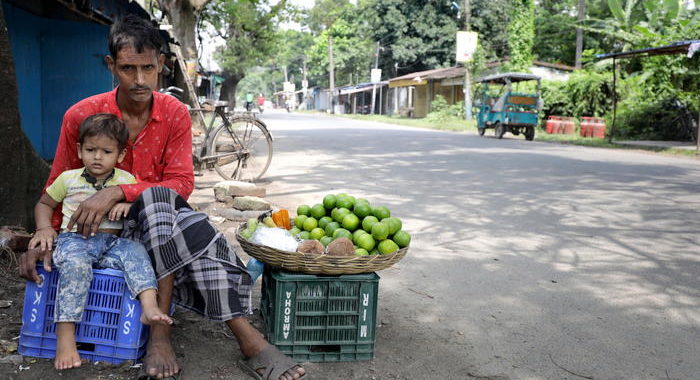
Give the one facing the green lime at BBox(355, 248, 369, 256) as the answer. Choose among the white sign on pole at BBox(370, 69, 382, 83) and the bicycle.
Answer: the white sign on pole

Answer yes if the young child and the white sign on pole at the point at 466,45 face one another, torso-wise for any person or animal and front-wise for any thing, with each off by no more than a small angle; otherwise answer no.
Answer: no

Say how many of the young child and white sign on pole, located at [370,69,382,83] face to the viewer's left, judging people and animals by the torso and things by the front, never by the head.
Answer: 0

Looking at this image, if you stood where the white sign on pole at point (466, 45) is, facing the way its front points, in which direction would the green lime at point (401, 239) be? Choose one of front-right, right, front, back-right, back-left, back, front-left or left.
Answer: front

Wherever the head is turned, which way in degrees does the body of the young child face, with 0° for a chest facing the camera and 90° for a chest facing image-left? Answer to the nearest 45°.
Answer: approximately 0°

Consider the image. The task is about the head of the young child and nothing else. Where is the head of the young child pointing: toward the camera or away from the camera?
toward the camera

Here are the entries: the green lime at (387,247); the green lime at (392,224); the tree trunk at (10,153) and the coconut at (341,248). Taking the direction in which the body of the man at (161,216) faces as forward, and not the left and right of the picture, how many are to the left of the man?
3

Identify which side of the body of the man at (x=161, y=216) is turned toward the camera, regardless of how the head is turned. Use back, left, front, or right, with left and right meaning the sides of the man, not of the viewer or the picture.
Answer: front

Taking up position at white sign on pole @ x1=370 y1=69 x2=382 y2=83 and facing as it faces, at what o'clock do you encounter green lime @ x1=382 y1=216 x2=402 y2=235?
The green lime is roughly at 12 o'clock from the white sign on pole.

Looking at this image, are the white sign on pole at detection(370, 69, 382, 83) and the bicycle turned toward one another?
no

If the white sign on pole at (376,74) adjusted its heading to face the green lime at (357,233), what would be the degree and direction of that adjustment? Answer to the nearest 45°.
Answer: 0° — it already faces it

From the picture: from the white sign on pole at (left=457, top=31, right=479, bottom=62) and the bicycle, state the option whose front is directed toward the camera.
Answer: the white sign on pole

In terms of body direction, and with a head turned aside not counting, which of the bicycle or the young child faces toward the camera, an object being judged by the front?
the young child

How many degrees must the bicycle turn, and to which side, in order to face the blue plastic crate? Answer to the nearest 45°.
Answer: approximately 90° to its left

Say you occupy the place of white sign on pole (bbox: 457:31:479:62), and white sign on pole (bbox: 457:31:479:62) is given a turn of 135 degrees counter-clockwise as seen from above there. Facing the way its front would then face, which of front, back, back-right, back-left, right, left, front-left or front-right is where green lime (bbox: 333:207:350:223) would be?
back-right

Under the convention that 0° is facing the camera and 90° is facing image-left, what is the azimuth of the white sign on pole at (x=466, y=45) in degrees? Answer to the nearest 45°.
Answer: approximately 0°

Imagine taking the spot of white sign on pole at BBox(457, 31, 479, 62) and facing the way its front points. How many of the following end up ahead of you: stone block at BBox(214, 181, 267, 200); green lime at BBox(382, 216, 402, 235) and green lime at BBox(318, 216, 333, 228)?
3

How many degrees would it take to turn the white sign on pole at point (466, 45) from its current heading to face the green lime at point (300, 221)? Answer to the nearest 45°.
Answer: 0° — it already faces it

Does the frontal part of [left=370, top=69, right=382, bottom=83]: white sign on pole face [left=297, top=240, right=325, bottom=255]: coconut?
yes
